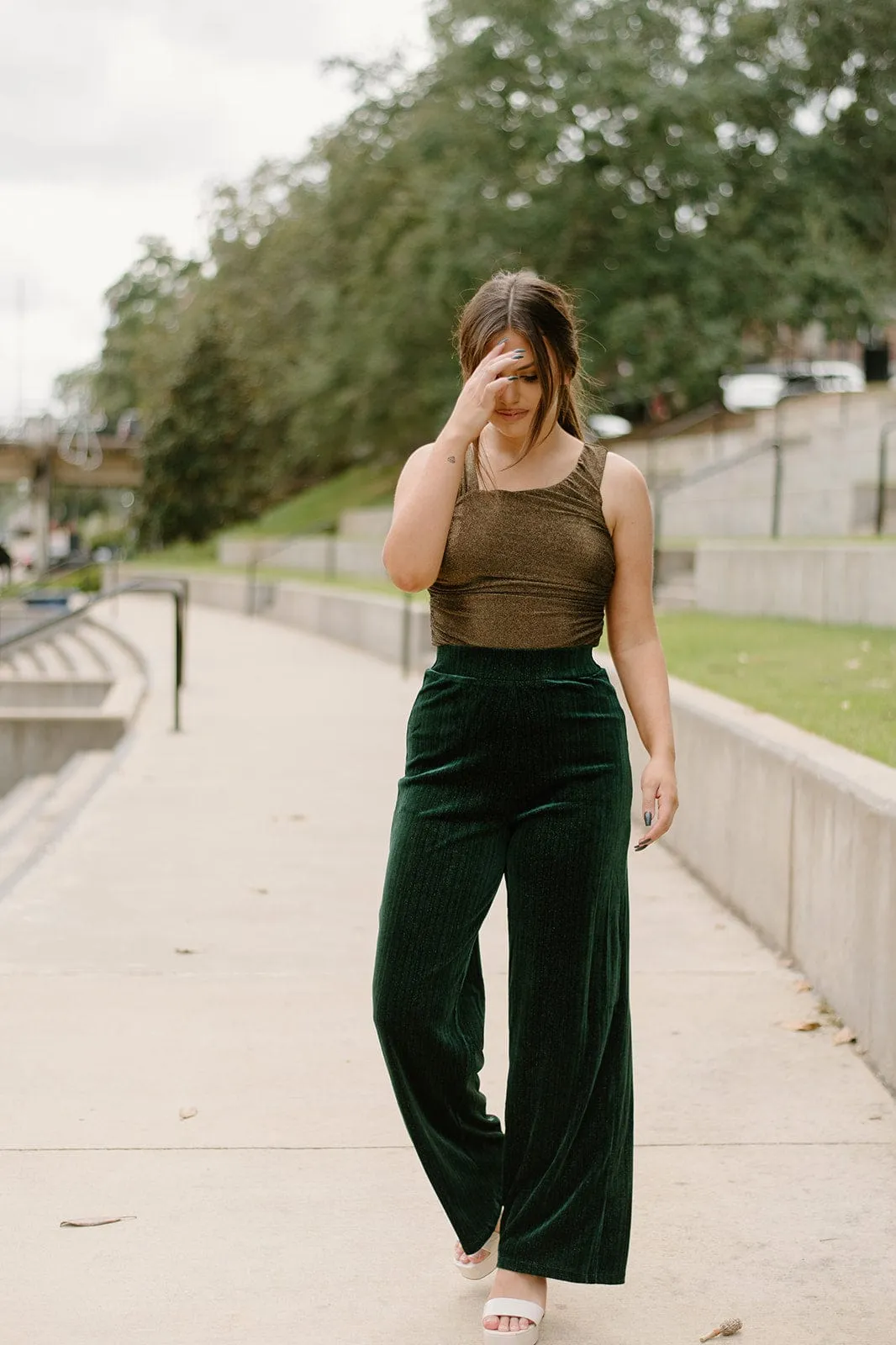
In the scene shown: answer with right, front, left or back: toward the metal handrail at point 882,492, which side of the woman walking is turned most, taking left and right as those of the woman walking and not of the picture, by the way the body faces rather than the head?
back

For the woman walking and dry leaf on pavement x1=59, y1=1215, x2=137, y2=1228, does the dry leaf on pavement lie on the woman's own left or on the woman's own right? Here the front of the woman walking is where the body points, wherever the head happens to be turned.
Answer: on the woman's own right

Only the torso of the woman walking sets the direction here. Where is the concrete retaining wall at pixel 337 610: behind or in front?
behind

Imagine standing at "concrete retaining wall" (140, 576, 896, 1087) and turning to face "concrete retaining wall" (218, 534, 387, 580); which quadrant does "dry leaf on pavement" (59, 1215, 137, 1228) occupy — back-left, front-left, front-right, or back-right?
back-left

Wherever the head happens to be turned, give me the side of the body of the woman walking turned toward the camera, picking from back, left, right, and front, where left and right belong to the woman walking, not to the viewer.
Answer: front

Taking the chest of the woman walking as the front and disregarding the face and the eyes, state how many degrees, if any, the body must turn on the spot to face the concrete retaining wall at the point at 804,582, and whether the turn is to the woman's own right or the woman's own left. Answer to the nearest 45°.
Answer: approximately 180°

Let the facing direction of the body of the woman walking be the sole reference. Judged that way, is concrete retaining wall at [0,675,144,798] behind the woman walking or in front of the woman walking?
behind

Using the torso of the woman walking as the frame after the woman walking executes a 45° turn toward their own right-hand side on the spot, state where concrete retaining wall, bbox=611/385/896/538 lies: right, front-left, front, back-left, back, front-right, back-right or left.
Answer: back-right

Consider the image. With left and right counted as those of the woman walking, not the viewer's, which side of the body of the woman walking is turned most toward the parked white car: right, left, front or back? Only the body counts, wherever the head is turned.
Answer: back

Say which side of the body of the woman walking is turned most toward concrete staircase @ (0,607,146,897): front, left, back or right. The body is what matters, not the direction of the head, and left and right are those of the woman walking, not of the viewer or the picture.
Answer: back
